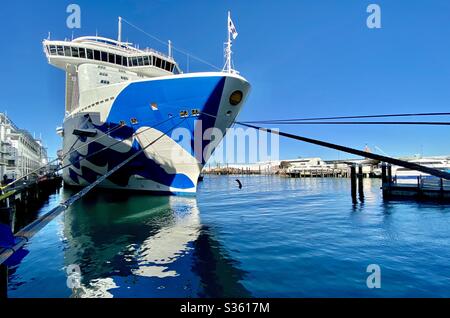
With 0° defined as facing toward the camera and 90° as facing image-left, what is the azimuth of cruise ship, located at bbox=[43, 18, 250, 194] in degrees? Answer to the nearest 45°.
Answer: approximately 315°

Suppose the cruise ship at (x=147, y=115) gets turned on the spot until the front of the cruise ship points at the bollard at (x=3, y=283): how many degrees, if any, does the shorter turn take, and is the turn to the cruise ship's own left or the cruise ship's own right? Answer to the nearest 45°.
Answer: approximately 45° to the cruise ship's own right
